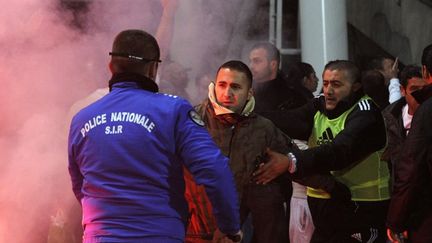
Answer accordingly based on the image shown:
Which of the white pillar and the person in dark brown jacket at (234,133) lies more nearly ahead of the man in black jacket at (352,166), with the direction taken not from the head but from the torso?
the person in dark brown jacket

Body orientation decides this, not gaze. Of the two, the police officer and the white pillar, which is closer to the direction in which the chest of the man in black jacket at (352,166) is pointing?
the police officer

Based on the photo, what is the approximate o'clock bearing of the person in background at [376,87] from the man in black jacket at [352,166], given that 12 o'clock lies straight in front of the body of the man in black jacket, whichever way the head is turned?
The person in background is roughly at 5 o'clock from the man in black jacket.

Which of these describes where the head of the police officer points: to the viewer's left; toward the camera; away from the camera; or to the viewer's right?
away from the camera

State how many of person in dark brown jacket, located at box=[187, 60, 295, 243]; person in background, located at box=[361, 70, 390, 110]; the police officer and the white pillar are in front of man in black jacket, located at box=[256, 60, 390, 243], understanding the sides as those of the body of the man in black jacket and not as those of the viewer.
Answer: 2

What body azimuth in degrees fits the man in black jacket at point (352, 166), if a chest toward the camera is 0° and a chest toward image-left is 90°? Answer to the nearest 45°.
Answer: approximately 45°

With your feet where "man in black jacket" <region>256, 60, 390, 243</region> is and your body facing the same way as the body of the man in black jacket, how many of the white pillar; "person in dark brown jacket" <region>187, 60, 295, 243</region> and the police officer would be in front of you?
2

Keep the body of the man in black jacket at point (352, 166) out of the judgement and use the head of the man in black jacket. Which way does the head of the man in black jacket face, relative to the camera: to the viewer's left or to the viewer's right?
to the viewer's left

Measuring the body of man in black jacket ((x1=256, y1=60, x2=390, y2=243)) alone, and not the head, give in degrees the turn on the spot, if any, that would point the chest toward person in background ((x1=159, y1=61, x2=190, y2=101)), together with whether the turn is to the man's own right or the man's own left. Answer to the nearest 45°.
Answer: approximately 90° to the man's own right

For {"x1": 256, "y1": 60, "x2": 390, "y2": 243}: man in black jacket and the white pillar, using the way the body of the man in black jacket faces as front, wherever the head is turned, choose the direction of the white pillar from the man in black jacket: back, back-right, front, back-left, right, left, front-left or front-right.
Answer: back-right

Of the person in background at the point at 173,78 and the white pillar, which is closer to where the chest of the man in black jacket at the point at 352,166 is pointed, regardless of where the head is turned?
the person in background
